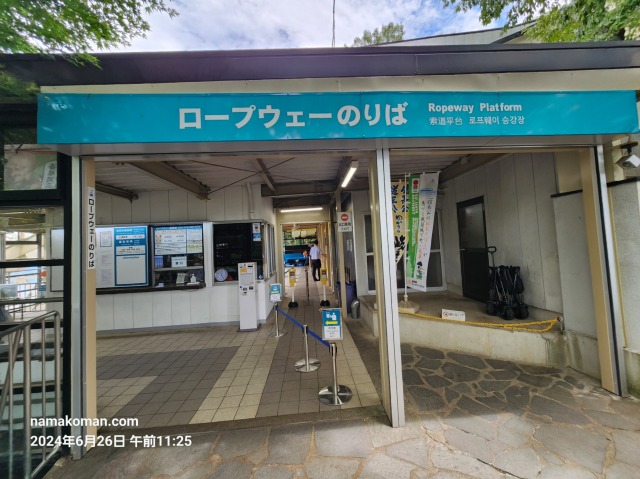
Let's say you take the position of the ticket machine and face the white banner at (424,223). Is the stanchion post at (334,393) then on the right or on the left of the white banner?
right

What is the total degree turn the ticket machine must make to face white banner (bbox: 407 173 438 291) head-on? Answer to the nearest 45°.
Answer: approximately 45° to its left

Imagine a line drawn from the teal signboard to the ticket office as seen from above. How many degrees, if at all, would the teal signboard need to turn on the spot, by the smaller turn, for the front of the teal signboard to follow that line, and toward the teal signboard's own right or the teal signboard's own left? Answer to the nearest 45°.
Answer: approximately 135° to the teal signboard's own right

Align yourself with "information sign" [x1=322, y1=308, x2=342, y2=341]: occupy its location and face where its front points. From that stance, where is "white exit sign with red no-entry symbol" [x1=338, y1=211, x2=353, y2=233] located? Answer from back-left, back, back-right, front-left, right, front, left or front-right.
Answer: back

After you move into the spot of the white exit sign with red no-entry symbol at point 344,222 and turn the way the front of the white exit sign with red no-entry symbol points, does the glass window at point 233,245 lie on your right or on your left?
on your right

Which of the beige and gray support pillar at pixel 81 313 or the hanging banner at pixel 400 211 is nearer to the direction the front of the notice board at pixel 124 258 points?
the beige and gray support pillar

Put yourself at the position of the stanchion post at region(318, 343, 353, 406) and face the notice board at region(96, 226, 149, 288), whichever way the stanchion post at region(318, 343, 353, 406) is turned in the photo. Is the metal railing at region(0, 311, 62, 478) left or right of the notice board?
left
